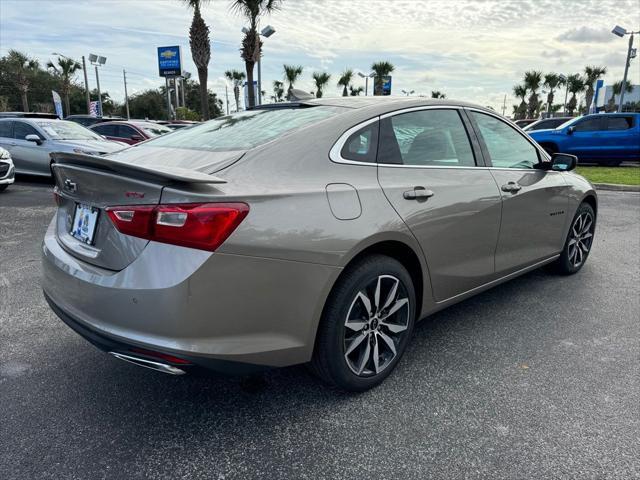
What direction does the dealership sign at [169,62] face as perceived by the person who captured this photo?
facing the viewer

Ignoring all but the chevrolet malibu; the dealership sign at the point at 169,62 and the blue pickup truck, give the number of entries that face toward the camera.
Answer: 1

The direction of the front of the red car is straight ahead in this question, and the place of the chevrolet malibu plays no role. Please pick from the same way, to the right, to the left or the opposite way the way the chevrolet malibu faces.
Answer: to the left

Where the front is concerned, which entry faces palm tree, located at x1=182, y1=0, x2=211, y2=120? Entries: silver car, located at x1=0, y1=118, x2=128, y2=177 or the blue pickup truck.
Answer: the blue pickup truck

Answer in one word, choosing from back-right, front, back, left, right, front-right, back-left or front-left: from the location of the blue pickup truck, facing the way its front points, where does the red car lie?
front-left

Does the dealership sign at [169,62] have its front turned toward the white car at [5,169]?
yes

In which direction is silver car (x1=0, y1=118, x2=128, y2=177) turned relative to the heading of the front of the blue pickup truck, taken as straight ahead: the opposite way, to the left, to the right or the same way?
the opposite way

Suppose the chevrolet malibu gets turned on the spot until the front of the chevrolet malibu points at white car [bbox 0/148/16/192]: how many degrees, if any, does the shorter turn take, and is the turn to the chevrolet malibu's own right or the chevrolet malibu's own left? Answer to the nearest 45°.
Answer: approximately 90° to the chevrolet malibu's own left

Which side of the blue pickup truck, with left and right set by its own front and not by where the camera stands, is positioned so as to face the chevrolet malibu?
left

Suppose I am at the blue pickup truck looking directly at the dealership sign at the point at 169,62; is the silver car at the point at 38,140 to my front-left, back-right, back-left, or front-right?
front-left

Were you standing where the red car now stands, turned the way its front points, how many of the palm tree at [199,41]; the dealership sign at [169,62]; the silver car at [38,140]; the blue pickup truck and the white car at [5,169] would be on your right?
2

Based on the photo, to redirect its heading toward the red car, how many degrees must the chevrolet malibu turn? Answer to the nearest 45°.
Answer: approximately 90° to its left

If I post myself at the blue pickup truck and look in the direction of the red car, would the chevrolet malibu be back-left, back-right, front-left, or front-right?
front-left

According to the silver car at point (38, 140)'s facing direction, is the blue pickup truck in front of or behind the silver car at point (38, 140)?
in front

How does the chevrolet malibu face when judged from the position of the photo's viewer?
facing away from the viewer and to the right of the viewer

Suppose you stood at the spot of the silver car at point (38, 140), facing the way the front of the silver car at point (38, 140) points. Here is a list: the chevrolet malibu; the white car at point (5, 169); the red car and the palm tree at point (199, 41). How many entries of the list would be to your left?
2

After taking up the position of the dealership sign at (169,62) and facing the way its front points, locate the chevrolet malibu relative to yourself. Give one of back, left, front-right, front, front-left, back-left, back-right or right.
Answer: front

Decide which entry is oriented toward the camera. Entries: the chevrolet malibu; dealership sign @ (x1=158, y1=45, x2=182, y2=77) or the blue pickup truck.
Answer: the dealership sign

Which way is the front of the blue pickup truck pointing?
to the viewer's left
